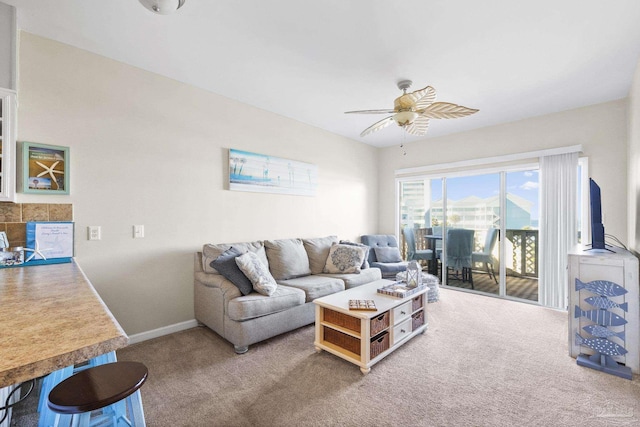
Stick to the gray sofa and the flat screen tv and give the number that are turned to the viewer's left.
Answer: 1

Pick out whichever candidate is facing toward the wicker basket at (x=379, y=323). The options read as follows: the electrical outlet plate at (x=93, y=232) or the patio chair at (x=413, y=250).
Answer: the electrical outlet plate

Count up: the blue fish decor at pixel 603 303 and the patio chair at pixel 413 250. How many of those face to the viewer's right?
1

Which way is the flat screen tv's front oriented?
to the viewer's left

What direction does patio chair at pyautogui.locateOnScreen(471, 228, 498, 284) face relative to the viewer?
to the viewer's left

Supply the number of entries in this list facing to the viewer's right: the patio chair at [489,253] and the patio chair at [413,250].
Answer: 1

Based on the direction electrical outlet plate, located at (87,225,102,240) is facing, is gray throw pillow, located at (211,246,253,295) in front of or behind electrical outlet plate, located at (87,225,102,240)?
in front

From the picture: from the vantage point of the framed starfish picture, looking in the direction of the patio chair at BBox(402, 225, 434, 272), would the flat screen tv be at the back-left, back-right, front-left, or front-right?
front-right

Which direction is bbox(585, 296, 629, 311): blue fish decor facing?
to the viewer's left

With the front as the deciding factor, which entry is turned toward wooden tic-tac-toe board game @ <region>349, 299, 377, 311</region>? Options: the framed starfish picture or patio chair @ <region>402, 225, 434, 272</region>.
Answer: the framed starfish picture

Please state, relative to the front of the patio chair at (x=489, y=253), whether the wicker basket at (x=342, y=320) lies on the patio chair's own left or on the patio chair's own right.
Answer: on the patio chair's own left

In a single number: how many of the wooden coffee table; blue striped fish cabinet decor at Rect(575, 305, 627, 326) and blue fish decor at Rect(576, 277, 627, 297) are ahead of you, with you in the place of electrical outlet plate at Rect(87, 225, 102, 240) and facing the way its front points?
3

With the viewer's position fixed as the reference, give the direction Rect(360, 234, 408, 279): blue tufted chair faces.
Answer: facing the viewer and to the right of the viewer

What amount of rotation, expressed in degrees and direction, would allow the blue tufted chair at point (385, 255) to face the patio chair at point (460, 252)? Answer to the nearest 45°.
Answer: approximately 45° to its left

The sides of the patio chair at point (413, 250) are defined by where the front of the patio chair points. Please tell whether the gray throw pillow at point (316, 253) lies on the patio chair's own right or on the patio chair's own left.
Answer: on the patio chair's own right

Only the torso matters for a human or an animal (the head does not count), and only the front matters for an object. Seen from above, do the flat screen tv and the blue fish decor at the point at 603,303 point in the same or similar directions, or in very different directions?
same or similar directions

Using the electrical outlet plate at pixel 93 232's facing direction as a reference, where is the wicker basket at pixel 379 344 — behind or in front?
in front
